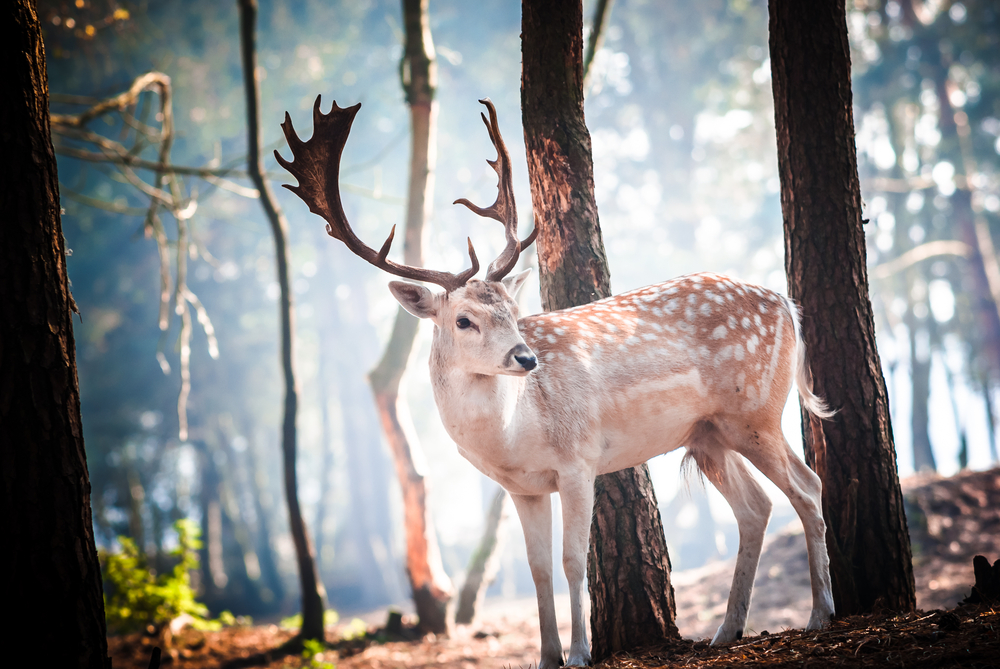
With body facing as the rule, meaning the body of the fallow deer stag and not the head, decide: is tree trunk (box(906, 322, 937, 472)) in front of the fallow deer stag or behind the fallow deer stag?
behind

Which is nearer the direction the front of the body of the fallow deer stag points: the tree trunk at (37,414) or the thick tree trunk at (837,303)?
the tree trunk

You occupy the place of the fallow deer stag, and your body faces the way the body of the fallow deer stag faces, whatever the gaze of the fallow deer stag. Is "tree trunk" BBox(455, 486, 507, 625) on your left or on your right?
on your right

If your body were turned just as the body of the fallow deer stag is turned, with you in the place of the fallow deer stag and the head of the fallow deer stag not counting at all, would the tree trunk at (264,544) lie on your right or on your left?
on your right

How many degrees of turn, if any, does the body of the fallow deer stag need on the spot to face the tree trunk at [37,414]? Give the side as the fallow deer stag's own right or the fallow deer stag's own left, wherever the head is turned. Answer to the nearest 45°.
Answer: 0° — it already faces it

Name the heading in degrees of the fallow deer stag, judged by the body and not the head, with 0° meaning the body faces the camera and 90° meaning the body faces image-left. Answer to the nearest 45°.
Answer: approximately 45°

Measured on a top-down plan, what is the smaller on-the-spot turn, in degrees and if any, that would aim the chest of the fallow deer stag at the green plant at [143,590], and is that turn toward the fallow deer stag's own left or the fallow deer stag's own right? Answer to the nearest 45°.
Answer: approximately 90° to the fallow deer stag's own right
